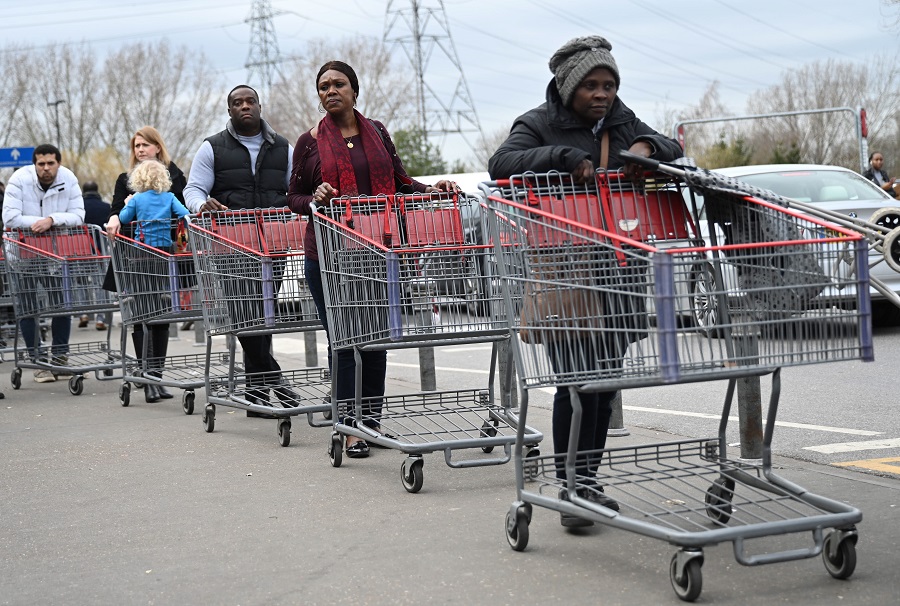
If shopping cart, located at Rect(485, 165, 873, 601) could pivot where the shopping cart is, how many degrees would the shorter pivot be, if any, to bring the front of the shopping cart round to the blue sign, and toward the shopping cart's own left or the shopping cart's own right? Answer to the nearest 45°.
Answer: approximately 180°

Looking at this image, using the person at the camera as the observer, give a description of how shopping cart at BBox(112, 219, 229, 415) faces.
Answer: facing the viewer and to the right of the viewer

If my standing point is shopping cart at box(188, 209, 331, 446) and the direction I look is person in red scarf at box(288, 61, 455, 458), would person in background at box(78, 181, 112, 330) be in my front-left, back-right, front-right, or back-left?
back-left

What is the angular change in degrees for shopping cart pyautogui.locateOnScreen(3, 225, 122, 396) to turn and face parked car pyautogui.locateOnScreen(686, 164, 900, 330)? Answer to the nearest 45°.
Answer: approximately 45° to its left

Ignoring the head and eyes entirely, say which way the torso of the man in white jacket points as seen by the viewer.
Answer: toward the camera

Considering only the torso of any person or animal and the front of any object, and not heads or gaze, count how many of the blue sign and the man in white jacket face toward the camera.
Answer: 2

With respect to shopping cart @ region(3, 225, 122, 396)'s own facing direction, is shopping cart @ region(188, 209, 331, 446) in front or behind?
in front

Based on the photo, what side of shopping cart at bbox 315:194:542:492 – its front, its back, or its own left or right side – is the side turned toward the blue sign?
back
